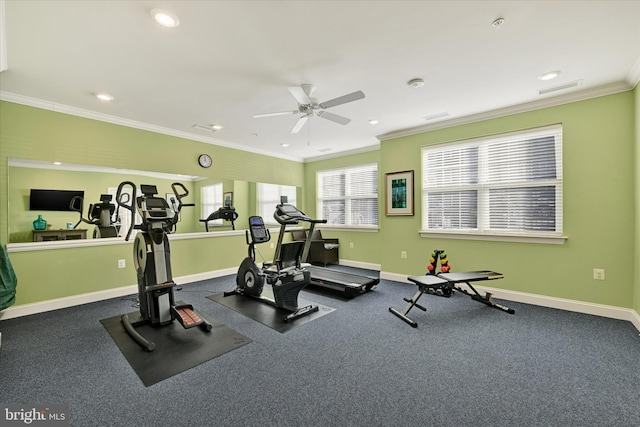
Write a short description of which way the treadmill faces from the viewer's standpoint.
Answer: facing away from the viewer and to the left of the viewer

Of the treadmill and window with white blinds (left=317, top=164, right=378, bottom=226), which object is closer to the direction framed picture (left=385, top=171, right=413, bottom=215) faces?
the treadmill

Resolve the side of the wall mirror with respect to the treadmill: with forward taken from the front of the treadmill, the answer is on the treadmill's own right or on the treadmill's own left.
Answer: on the treadmill's own left

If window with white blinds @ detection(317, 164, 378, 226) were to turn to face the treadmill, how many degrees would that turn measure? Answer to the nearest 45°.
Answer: approximately 45° to its left

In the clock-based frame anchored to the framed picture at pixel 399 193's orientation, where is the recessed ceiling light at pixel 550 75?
The recessed ceiling light is roughly at 9 o'clock from the framed picture.

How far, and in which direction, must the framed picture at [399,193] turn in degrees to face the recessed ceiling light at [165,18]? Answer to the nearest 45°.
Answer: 0° — it already faces it

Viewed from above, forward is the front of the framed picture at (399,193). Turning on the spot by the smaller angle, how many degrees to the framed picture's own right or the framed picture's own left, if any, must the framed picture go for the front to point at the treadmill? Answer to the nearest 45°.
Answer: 0° — it already faces it

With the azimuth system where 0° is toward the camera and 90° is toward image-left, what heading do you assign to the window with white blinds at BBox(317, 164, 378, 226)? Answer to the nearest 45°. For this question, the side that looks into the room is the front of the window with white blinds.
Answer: approximately 45°

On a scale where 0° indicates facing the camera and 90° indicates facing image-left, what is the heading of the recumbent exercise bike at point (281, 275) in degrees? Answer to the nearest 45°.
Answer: approximately 135°

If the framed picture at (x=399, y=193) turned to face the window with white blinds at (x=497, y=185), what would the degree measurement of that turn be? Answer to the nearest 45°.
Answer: approximately 135° to its left

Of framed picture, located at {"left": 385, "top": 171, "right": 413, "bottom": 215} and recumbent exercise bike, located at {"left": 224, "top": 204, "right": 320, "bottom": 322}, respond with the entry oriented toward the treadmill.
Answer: the framed picture

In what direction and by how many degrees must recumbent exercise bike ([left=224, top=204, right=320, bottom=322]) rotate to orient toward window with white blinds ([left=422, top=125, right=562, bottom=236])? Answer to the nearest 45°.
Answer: approximately 135° to its right
